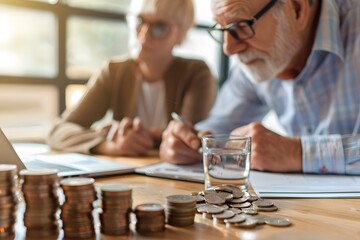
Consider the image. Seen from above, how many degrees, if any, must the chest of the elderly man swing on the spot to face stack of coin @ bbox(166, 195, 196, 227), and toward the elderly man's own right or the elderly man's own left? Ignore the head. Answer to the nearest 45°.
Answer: approximately 45° to the elderly man's own left

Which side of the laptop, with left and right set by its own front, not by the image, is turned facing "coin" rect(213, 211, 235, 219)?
right

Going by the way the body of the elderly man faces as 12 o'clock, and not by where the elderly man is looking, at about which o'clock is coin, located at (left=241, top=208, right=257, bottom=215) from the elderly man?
The coin is roughly at 11 o'clock from the elderly man.

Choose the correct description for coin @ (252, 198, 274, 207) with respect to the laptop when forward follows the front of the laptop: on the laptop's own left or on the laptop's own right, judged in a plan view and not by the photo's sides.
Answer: on the laptop's own right

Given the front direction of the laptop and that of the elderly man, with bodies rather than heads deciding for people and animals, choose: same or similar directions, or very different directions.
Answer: very different directions

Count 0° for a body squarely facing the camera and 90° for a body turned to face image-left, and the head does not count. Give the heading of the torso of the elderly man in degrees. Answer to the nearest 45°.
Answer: approximately 45°

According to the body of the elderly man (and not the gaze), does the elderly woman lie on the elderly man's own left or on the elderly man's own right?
on the elderly man's own right

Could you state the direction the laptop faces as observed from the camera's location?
facing away from the viewer and to the right of the viewer

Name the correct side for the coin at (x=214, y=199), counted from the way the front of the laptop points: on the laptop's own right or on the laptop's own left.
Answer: on the laptop's own right

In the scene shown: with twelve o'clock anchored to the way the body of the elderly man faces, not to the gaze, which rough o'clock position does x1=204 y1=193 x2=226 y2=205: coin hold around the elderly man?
The coin is roughly at 11 o'clock from the elderly man.

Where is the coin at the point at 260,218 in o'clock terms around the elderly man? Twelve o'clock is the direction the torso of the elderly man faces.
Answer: The coin is roughly at 11 o'clock from the elderly man.
